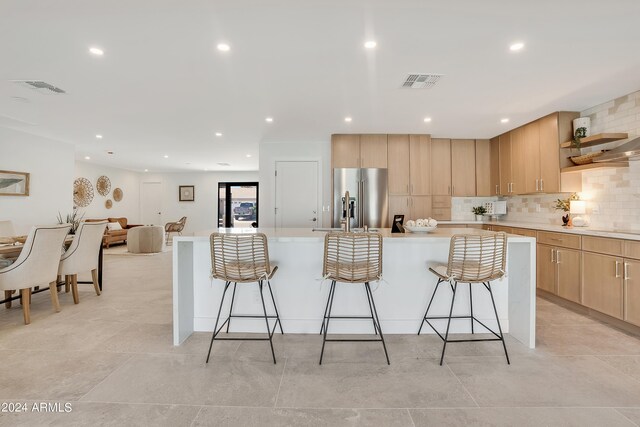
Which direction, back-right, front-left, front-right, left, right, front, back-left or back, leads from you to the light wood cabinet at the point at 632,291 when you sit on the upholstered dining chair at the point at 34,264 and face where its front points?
back

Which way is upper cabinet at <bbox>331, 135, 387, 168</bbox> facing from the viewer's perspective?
toward the camera

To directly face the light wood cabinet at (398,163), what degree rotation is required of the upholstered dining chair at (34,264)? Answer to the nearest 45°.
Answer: approximately 135° to its right

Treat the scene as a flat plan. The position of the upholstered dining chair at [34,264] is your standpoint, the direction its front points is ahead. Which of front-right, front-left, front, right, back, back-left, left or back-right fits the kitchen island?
back

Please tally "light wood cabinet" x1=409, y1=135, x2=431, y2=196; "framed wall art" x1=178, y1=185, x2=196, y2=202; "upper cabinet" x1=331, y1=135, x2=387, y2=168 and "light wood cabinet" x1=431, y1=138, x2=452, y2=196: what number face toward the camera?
4

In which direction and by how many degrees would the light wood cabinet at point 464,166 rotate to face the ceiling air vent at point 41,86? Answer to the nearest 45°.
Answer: approximately 45° to its right

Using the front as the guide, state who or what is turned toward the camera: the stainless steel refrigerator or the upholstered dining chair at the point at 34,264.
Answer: the stainless steel refrigerator

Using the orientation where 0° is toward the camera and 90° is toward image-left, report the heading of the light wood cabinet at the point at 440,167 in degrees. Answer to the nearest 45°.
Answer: approximately 0°

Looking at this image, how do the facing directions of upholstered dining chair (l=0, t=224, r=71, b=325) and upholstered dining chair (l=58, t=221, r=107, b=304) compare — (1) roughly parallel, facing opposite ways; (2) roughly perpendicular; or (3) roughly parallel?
roughly parallel

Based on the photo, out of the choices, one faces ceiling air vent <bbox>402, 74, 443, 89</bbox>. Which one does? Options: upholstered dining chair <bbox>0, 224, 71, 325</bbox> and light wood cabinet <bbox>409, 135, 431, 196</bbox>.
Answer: the light wood cabinet

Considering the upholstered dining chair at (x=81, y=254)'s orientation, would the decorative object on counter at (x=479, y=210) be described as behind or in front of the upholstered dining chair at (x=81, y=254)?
behind

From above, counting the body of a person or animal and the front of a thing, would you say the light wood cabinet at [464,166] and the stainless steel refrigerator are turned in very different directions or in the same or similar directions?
same or similar directions

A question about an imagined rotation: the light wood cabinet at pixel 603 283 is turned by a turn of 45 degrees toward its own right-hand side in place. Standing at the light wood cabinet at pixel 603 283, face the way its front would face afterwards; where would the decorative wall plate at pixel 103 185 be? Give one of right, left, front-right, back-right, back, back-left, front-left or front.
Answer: front

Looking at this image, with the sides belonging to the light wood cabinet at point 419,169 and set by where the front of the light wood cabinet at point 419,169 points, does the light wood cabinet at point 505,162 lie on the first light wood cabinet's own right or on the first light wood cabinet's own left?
on the first light wood cabinet's own left

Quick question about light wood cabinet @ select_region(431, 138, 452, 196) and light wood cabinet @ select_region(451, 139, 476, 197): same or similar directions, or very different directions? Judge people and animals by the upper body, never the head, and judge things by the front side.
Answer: same or similar directions

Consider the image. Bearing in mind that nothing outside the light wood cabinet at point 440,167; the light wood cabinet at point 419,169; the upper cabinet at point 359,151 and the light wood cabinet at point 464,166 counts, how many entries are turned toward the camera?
4

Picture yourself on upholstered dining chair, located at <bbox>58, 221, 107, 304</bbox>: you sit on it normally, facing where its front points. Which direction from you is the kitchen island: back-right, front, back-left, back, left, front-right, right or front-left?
back

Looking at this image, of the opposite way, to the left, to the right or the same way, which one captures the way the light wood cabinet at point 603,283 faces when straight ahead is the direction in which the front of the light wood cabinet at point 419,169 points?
to the right

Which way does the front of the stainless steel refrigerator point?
toward the camera

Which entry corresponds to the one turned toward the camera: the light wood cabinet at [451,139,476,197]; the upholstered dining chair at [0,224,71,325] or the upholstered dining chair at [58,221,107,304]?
the light wood cabinet
